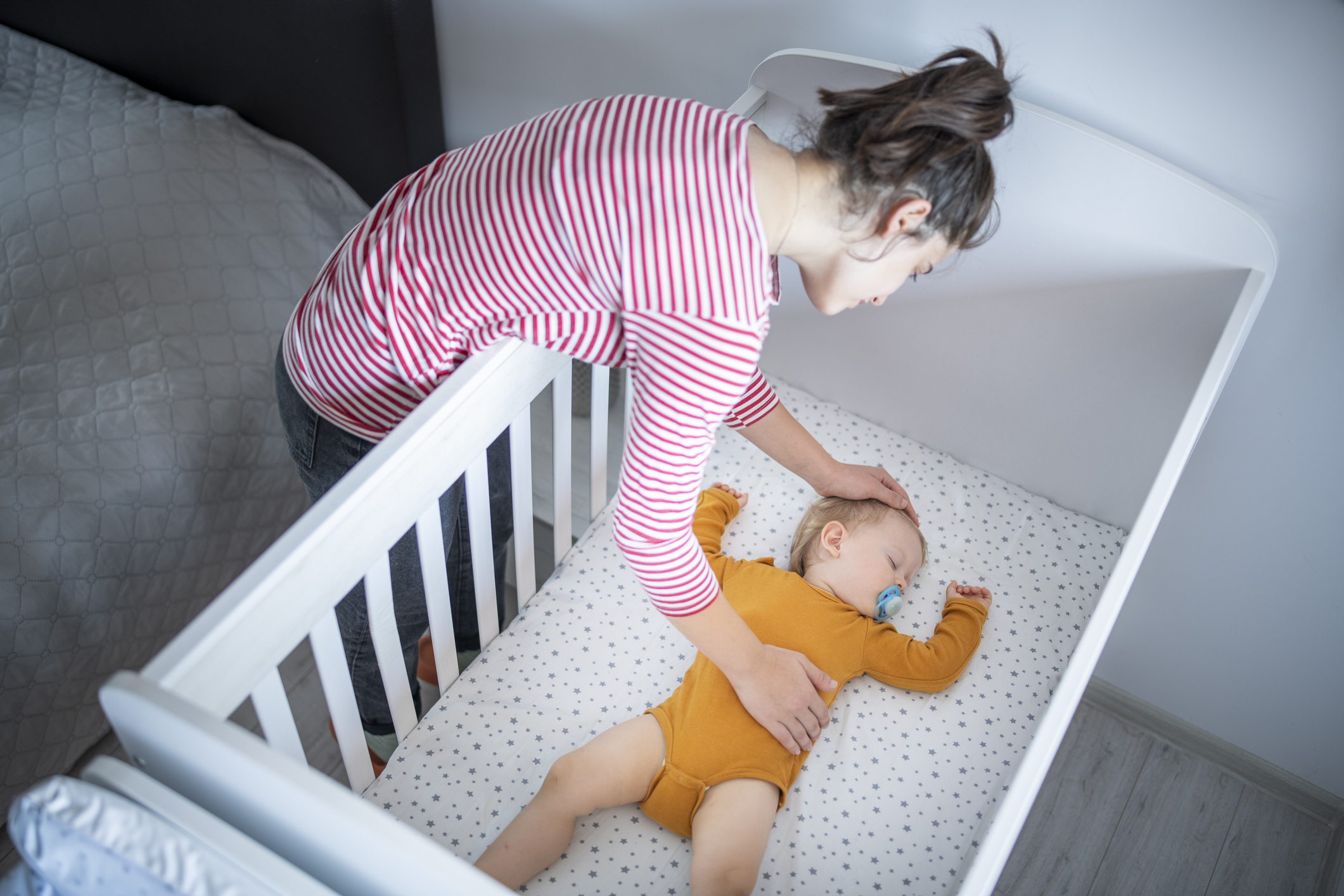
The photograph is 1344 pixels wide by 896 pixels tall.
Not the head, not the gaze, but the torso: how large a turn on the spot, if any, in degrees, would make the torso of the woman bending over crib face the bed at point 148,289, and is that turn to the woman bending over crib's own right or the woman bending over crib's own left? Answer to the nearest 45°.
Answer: approximately 135° to the woman bending over crib's own left

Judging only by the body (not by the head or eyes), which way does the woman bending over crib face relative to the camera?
to the viewer's right
